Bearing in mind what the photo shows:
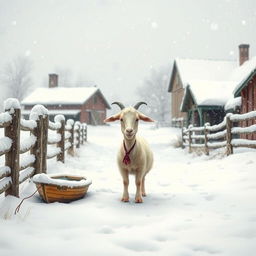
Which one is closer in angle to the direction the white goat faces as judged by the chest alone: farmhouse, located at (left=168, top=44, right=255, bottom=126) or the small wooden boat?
the small wooden boat

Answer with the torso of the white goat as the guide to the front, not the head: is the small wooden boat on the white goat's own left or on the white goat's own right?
on the white goat's own right

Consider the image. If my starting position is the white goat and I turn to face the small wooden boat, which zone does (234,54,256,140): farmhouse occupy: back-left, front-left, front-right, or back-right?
back-right

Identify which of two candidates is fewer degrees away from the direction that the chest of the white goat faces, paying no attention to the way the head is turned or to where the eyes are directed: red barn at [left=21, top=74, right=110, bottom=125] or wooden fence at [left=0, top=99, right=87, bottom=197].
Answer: the wooden fence

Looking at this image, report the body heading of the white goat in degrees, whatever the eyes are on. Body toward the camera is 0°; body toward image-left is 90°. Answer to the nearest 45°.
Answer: approximately 0°

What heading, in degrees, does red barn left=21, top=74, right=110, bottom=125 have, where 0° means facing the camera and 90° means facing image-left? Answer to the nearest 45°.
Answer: approximately 315°

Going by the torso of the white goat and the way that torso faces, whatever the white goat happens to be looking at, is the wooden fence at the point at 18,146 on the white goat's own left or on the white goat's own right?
on the white goat's own right
